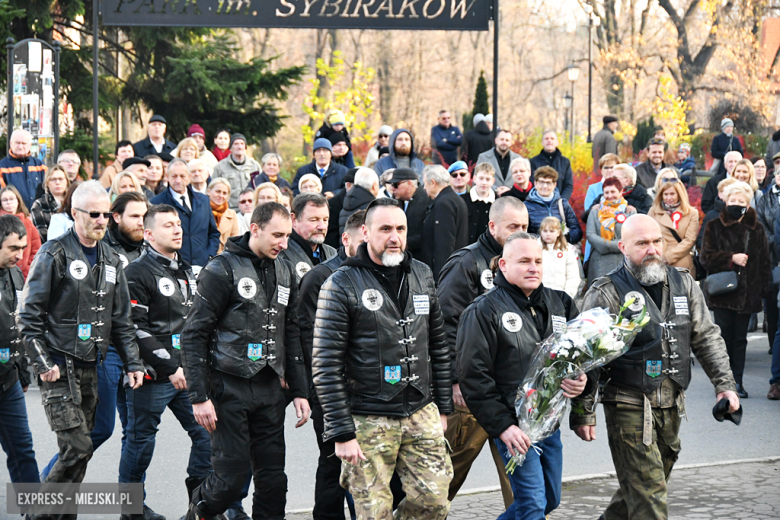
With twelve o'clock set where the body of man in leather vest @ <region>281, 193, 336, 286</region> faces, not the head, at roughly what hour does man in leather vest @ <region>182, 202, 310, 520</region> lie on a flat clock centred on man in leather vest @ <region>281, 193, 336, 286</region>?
man in leather vest @ <region>182, 202, 310, 520</region> is roughly at 2 o'clock from man in leather vest @ <region>281, 193, 336, 286</region>.

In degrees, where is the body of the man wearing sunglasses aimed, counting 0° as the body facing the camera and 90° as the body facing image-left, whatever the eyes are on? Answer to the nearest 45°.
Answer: approximately 315°

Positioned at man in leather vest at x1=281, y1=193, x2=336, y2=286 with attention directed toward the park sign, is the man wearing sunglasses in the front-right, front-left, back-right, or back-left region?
back-left

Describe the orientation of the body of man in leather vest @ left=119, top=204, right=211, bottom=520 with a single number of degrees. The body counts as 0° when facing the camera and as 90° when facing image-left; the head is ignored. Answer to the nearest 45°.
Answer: approximately 315°
